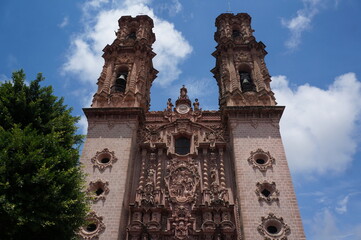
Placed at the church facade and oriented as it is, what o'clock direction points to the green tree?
The green tree is roughly at 1 o'clock from the church facade.

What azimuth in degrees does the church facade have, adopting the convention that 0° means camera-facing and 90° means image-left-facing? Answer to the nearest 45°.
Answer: approximately 0°
